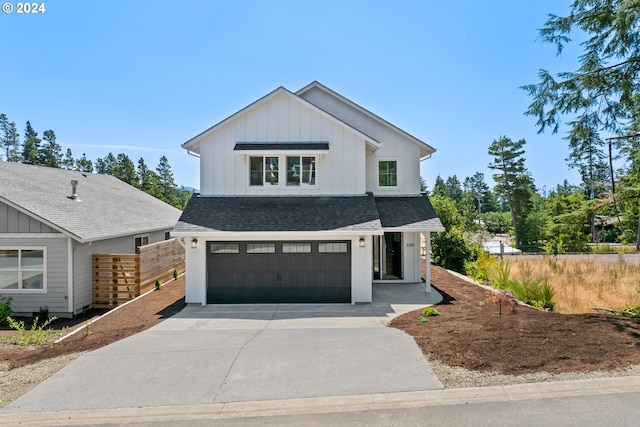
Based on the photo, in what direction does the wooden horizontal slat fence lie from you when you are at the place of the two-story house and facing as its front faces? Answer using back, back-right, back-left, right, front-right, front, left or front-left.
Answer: right

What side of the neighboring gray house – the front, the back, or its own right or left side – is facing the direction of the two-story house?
left

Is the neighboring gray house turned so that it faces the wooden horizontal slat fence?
no

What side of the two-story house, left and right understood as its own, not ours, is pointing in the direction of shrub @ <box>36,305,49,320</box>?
right

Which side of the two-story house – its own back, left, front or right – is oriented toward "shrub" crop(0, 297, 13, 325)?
right

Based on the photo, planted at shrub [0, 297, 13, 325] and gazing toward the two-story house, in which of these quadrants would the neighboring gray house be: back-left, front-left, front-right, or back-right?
front-left

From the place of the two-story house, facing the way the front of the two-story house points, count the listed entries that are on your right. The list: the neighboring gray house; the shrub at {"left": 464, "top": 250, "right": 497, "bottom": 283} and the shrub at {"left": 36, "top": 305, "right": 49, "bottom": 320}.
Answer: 2

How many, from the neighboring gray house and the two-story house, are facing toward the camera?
2

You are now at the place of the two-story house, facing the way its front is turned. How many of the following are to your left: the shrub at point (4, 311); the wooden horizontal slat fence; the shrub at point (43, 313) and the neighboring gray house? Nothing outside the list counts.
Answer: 0

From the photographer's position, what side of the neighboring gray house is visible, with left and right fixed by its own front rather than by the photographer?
front

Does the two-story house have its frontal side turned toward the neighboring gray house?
no

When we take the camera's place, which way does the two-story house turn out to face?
facing the viewer
